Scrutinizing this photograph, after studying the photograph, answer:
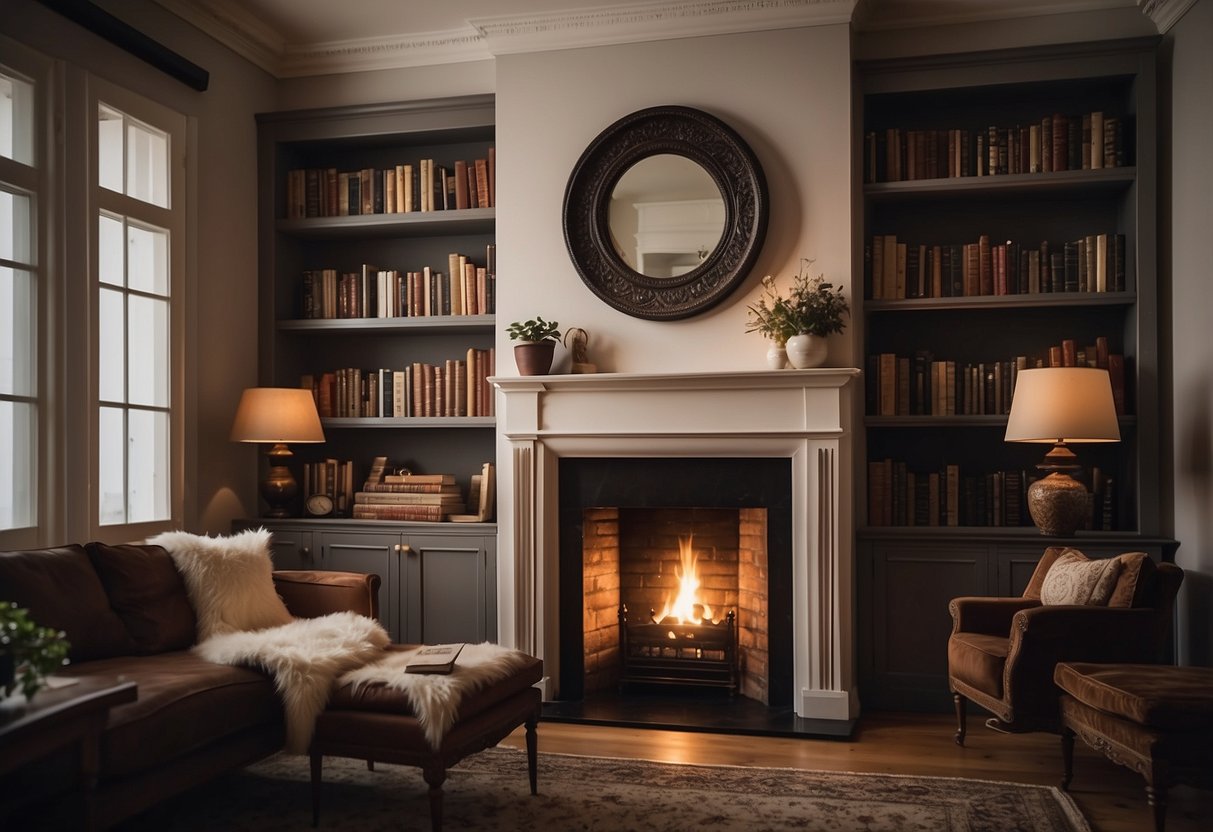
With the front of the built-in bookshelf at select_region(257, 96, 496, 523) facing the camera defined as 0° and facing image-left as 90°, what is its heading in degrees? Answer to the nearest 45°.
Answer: approximately 0°

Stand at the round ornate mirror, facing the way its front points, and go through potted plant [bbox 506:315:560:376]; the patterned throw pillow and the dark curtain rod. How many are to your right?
2

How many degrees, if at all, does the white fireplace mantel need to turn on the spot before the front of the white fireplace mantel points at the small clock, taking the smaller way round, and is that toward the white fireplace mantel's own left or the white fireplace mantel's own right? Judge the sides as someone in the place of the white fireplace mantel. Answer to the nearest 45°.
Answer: approximately 90° to the white fireplace mantel's own right

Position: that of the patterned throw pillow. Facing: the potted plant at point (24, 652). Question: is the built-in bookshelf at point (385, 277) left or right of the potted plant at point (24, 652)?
right

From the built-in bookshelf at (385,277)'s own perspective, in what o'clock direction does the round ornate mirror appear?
The round ornate mirror is roughly at 10 o'clock from the built-in bookshelf.

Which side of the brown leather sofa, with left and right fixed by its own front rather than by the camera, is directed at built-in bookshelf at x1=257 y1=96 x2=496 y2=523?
left

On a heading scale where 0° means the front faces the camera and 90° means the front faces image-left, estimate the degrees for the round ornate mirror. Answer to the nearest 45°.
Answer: approximately 0°

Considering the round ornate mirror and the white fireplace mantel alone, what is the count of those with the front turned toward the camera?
2
